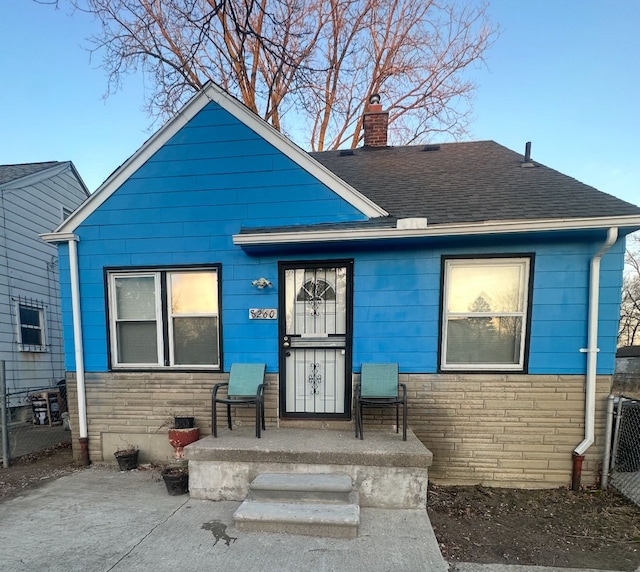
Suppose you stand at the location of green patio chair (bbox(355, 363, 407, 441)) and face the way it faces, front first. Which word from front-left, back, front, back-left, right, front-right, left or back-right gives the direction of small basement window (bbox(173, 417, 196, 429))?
right

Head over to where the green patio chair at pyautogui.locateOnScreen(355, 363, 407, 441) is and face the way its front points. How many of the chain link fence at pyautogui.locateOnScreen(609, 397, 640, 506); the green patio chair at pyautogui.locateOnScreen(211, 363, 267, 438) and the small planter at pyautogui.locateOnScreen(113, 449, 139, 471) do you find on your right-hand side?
2

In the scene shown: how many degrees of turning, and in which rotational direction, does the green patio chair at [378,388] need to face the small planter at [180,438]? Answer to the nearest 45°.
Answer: approximately 90° to its right

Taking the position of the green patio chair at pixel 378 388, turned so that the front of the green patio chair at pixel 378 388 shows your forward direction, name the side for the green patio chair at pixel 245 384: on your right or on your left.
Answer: on your right

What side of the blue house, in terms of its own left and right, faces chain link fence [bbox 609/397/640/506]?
left

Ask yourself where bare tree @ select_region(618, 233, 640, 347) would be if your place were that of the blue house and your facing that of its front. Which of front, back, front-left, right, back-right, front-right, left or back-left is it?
back-left

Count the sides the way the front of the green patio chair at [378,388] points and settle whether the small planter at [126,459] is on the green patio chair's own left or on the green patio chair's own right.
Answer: on the green patio chair's own right

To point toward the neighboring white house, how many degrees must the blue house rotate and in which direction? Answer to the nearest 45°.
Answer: approximately 135° to its right

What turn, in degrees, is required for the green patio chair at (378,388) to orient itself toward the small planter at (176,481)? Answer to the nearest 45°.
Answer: approximately 45° to its right

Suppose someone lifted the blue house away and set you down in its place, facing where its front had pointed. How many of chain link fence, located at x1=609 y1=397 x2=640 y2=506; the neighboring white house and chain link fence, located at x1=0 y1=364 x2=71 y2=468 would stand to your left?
1

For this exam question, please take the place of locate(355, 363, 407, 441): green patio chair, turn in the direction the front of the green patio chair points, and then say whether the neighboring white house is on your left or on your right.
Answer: on your right

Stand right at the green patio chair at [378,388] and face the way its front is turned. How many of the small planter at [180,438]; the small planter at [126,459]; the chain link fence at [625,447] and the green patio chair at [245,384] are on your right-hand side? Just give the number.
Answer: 3

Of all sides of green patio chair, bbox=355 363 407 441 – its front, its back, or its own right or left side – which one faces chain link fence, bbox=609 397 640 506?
left
